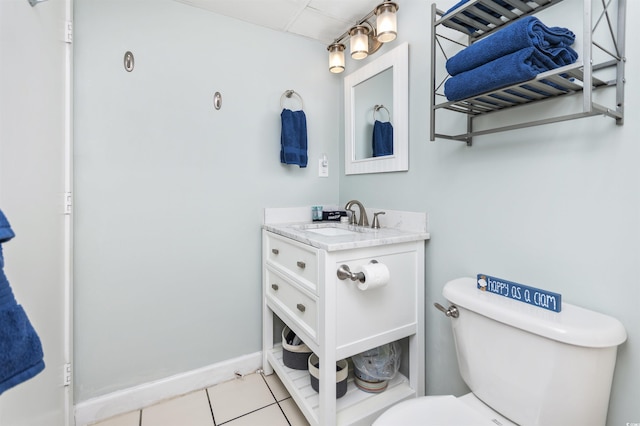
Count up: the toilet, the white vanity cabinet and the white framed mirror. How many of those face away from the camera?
0

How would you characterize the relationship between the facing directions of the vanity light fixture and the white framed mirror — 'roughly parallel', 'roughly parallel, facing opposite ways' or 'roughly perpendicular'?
roughly parallel

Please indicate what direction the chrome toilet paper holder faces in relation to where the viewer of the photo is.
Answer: facing the viewer and to the right of the viewer

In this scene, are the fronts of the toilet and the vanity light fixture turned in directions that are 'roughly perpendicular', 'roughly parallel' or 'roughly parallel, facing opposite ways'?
roughly parallel

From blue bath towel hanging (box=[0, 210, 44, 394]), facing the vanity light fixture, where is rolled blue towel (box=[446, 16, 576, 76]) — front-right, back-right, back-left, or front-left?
front-right

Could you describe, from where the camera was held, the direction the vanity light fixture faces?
facing the viewer and to the left of the viewer

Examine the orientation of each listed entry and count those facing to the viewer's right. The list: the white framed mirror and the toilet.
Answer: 0

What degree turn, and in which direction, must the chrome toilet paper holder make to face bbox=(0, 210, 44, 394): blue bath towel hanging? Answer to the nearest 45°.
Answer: approximately 90° to its right

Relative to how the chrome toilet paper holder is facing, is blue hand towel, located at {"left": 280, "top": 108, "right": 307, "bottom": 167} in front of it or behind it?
behind
